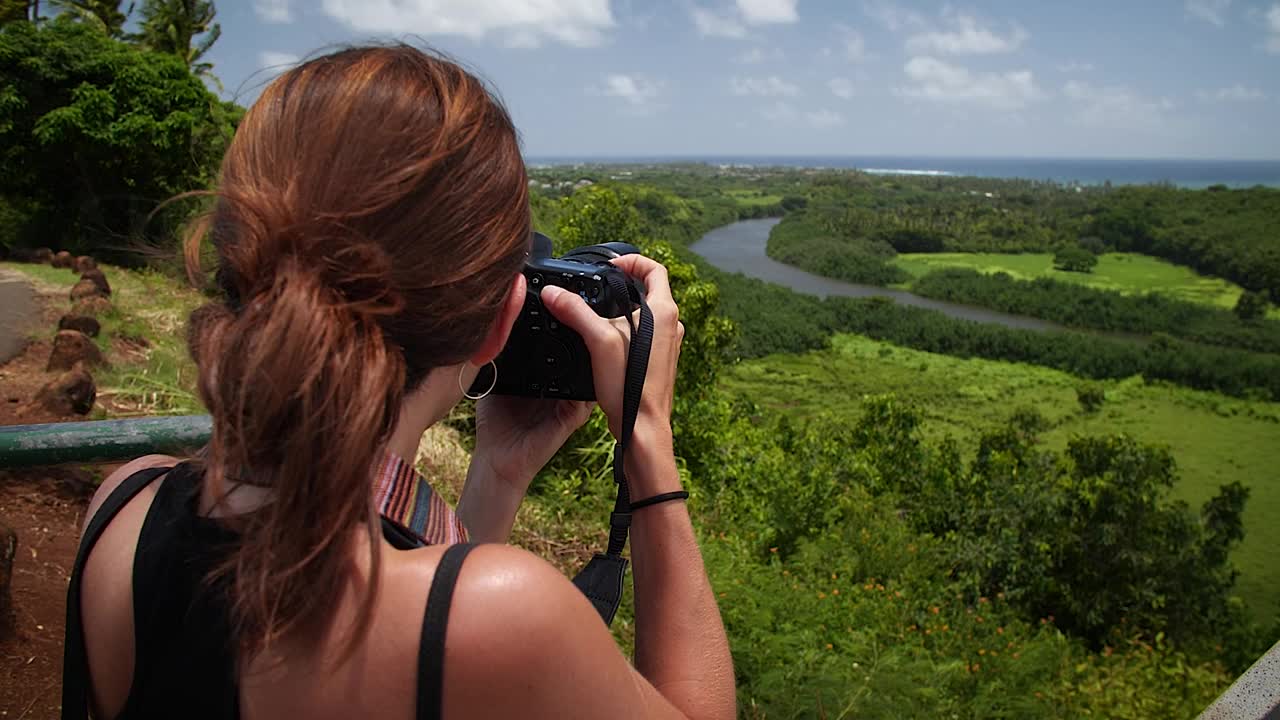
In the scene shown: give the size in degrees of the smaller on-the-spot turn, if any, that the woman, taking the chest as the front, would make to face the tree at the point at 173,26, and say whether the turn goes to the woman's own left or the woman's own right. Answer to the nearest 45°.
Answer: approximately 45° to the woman's own left

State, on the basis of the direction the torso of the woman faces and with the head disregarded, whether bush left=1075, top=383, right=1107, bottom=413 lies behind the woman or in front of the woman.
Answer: in front

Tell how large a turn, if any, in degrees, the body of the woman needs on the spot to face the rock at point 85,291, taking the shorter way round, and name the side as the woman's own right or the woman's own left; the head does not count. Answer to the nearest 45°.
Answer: approximately 45° to the woman's own left

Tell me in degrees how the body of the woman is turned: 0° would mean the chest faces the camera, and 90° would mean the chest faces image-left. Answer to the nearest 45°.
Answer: approximately 225°

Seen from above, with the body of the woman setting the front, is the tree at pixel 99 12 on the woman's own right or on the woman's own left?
on the woman's own left

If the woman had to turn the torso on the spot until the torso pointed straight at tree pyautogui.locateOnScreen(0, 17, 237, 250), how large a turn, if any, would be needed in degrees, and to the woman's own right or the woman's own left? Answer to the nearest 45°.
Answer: approximately 45° to the woman's own left

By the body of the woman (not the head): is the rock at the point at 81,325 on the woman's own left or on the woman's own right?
on the woman's own left

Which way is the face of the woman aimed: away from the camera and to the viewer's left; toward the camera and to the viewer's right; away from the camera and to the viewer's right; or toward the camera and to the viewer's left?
away from the camera and to the viewer's right

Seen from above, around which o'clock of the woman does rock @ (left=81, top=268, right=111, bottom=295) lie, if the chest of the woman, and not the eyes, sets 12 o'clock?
The rock is roughly at 10 o'clock from the woman.
